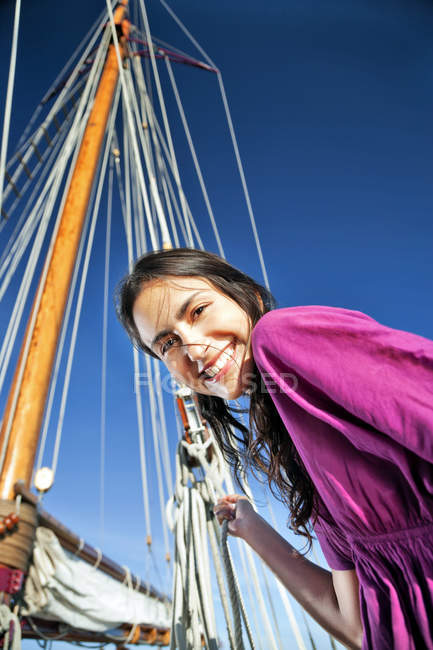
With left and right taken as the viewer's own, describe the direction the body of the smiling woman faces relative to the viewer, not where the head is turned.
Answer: facing the viewer and to the left of the viewer
